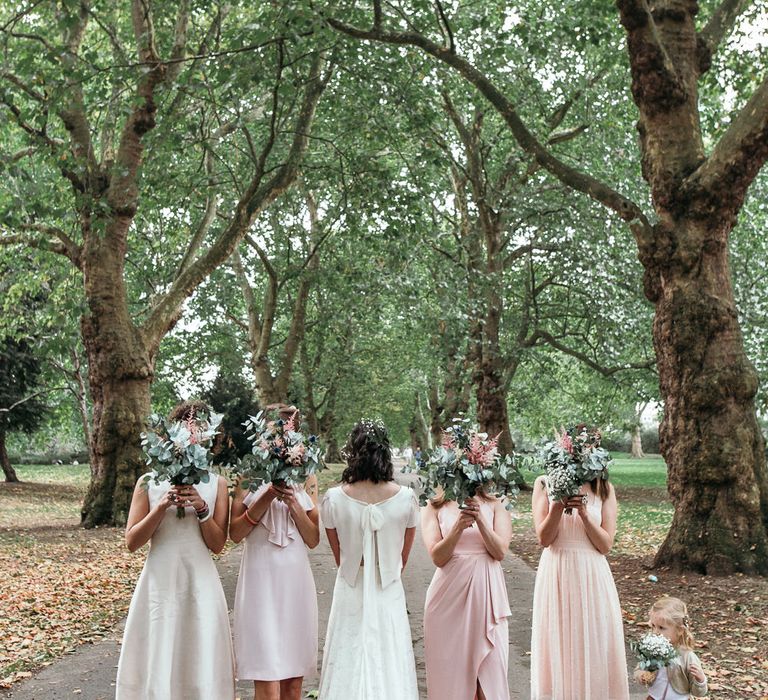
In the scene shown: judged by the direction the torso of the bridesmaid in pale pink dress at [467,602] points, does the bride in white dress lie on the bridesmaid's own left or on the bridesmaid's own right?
on the bridesmaid's own right

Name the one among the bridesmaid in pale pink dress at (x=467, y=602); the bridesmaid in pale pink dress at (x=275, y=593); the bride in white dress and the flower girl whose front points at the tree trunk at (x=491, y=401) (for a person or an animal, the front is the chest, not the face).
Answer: the bride in white dress

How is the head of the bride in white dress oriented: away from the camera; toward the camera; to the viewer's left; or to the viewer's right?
away from the camera

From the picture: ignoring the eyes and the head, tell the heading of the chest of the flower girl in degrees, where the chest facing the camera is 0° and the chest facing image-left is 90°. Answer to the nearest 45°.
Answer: approximately 45°

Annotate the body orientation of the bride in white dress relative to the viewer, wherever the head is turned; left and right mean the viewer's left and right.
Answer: facing away from the viewer

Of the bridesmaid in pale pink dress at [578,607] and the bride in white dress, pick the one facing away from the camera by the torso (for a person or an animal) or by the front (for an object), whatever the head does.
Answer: the bride in white dress

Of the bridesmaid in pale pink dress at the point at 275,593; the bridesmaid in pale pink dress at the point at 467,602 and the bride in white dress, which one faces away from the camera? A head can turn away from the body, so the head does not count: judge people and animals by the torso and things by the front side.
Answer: the bride in white dress

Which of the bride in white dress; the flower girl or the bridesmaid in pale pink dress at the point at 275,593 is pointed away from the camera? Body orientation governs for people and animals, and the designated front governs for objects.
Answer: the bride in white dress

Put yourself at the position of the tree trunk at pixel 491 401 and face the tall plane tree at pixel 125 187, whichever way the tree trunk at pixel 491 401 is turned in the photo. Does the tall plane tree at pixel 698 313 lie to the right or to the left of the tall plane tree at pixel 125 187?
left

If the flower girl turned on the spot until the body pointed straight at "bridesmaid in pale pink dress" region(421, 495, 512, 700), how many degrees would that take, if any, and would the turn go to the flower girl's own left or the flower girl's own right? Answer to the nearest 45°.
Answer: approximately 45° to the flower girl's own right

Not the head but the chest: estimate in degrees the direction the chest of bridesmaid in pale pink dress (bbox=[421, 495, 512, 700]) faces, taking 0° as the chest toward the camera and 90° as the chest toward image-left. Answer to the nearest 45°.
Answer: approximately 0°
